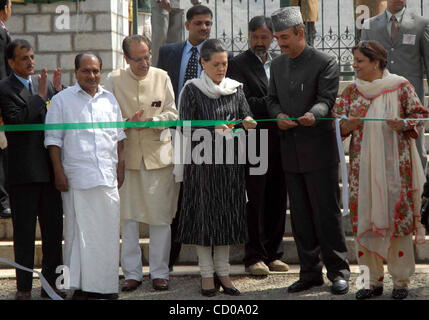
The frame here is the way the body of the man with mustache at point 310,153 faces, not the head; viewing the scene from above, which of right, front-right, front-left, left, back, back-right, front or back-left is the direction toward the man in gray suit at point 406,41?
back

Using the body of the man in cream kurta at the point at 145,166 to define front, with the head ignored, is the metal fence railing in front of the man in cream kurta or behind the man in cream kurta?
behind

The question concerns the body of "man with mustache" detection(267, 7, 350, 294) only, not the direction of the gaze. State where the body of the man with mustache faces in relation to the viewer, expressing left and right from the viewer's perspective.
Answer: facing the viewer and to the left of the viewer

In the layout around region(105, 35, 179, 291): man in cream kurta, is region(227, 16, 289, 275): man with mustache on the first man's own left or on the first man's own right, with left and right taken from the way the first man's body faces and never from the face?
on the first man's own left

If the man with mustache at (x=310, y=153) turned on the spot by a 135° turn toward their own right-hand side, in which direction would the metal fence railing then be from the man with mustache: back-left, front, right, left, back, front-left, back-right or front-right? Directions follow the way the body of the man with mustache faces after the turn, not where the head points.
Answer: front

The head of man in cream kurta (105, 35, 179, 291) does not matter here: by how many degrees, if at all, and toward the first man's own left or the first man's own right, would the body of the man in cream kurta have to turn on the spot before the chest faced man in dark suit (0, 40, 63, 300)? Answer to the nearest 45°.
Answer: approximately 90° to the first man's own right

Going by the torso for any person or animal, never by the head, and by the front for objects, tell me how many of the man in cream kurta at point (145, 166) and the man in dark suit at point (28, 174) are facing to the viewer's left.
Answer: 0

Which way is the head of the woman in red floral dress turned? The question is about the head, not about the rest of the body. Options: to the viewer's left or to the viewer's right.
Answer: to the viewer's left

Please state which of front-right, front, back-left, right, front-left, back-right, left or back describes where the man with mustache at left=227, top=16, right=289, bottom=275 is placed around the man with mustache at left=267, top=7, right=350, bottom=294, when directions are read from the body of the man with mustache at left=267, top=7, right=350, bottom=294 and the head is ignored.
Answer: right

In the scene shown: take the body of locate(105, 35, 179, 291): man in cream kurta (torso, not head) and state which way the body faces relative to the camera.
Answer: toward the camera

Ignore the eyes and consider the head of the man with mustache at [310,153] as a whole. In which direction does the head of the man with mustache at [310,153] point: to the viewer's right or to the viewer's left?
to the viewer's left

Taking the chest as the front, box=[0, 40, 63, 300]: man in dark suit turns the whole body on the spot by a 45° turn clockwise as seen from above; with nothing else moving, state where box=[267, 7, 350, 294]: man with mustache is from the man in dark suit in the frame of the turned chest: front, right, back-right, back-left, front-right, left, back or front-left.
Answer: left

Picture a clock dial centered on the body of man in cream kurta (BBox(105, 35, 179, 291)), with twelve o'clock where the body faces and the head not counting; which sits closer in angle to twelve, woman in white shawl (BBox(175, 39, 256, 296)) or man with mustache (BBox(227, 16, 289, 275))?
the woman in white shawl

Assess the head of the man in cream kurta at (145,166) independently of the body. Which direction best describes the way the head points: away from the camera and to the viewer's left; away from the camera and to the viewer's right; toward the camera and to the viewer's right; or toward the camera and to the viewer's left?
toward the camera and to the viewer's right

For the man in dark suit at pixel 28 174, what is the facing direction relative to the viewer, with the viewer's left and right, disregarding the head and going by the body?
facing the viewer and to the right of the viewer
